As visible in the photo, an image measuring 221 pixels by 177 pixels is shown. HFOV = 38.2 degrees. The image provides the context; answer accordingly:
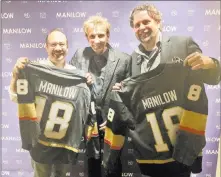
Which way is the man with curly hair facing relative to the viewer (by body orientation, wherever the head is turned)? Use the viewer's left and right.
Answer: facing the viewer and to the left of the viewer

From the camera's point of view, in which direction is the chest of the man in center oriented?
toward the camera

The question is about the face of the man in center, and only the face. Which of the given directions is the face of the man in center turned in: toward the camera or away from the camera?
toward the camera

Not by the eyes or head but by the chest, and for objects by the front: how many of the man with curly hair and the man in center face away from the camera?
0
